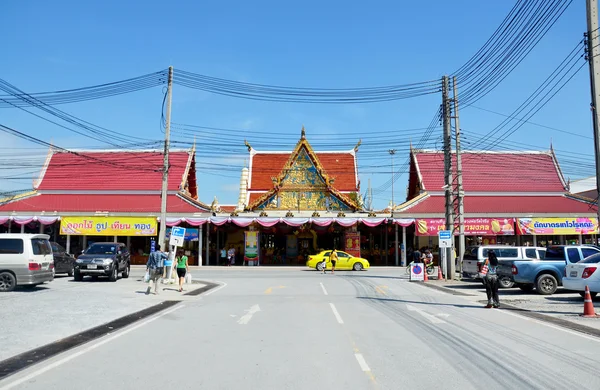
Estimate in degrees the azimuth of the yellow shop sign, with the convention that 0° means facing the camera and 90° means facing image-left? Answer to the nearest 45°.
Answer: approximately 0°

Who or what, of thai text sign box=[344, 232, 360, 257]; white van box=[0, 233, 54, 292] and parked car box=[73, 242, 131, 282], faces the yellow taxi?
the thai text sign

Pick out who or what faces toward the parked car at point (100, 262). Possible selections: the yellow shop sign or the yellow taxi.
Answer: the yellow shop sign

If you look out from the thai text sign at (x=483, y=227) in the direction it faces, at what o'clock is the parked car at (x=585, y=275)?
The parked car is roughly at 12 o'clock from the thai text sign.

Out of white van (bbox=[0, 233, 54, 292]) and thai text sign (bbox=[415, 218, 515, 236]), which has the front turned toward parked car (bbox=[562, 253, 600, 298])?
the thai text sign

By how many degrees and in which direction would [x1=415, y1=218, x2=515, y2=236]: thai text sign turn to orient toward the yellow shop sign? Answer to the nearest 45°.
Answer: approximately 90° to its right

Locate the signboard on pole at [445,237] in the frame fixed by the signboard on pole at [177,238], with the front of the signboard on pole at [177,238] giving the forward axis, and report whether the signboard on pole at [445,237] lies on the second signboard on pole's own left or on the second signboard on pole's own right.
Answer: on the second signboard on pole's own left

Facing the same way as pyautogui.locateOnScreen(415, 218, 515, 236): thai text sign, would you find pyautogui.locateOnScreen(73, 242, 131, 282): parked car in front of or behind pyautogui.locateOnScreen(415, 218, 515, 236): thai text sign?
in front

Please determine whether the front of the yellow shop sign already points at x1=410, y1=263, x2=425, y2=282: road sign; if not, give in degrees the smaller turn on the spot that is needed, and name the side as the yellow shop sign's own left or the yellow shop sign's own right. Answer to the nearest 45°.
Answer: approximately 45° to the yellow shop sign's own left

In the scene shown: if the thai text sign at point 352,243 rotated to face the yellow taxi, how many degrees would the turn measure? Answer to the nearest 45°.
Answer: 0° — it already faces it

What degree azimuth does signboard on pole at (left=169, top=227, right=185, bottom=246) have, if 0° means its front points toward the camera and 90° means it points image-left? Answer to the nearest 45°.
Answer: approximately 0°
